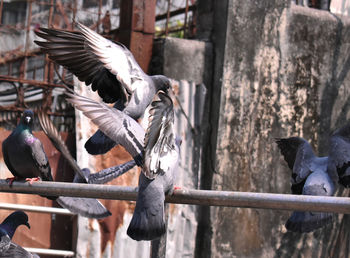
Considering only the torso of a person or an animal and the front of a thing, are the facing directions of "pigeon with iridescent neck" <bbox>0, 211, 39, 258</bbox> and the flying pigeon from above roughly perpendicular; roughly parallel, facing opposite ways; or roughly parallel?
roughly perpendicular

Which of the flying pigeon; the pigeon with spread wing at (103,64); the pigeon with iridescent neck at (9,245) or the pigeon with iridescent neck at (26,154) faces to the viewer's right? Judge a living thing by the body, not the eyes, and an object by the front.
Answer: the pigeon with spread wing

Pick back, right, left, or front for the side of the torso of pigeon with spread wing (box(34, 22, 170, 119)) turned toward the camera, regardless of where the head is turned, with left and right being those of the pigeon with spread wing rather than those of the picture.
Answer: right

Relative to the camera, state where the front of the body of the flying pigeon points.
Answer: away from the camera
